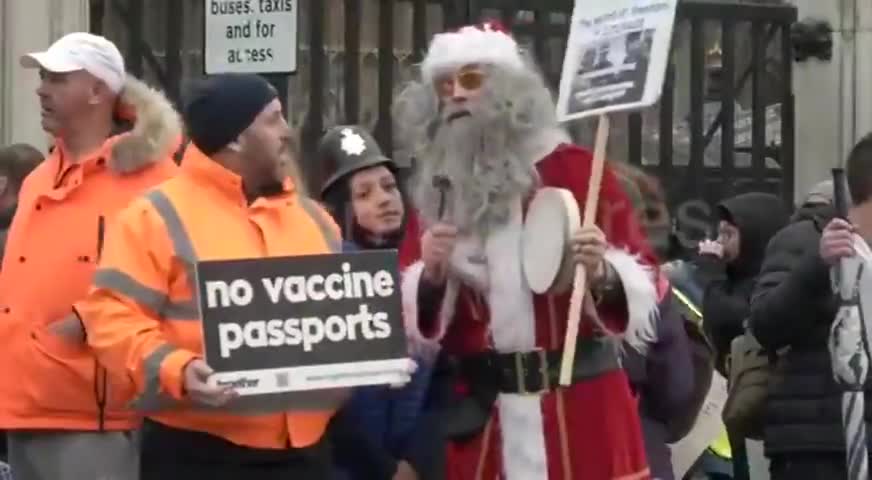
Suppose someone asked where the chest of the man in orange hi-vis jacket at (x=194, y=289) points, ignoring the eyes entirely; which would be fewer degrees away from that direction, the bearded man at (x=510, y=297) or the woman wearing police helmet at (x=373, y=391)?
the bearded man

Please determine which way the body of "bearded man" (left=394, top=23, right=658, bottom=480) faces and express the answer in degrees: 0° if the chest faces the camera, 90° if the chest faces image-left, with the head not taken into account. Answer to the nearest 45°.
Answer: approximately 45°

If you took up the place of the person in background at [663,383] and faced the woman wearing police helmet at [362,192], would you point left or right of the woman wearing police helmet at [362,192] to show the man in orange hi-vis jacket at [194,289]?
left

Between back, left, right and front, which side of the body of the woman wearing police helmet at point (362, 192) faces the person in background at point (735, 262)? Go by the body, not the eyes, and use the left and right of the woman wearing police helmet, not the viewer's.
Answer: left

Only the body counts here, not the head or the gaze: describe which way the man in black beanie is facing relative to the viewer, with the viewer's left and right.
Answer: facing to the right of the viewer

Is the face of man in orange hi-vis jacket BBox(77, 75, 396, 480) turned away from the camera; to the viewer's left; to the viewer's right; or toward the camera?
to the viewer's right
